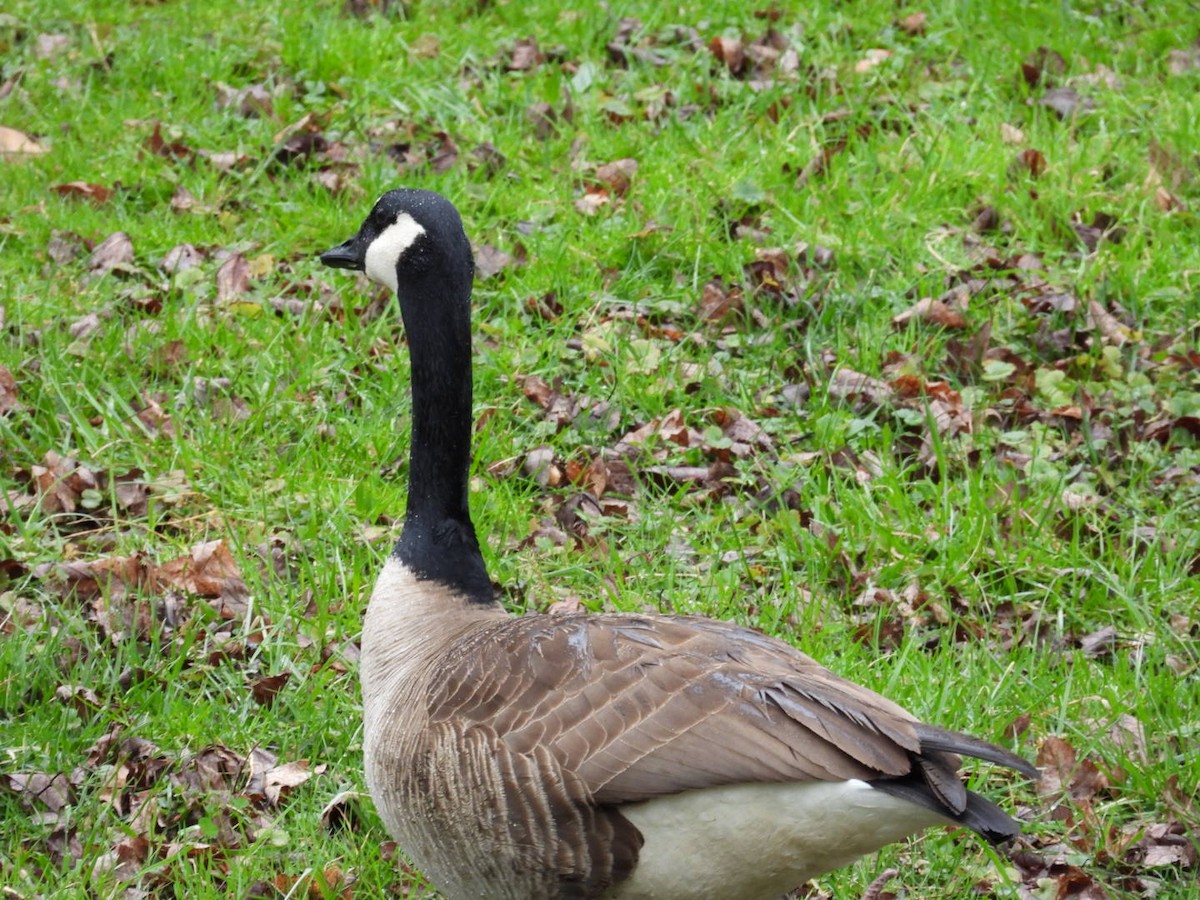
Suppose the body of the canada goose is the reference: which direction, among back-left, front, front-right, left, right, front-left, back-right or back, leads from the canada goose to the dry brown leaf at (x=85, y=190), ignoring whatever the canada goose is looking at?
front-right

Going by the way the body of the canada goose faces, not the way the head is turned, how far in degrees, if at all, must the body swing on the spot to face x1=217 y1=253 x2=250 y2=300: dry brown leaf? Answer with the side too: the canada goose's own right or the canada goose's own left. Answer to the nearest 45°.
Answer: approximately 45° to the canada goose's own right

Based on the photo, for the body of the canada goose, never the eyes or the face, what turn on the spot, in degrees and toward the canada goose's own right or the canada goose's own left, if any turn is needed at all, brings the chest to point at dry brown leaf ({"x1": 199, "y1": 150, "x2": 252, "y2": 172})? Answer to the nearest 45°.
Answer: approximately 45° to the canada goose's own right

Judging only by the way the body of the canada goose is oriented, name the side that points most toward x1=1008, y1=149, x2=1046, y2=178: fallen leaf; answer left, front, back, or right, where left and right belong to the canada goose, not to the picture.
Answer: right

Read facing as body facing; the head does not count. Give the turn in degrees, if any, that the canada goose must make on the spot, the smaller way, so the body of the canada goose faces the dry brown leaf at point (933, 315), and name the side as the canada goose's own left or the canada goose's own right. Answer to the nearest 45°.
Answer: approximately 90° to the canada goose's own right

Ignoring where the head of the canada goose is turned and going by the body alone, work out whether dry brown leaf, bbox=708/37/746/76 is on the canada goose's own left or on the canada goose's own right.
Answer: on the canada goose's own right

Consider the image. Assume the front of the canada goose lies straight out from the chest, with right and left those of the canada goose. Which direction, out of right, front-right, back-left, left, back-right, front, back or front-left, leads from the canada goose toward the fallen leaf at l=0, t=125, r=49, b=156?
front-right

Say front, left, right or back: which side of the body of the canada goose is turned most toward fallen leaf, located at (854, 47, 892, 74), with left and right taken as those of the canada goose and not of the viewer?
right

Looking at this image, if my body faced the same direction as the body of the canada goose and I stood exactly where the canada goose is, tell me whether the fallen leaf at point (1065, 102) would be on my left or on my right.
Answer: on my right

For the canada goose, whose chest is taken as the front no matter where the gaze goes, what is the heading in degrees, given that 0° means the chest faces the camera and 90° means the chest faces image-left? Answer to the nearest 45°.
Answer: approximately 90°

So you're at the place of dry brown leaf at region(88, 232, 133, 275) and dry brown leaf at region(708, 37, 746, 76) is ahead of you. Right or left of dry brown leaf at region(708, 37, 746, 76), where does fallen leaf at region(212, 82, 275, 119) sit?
left
